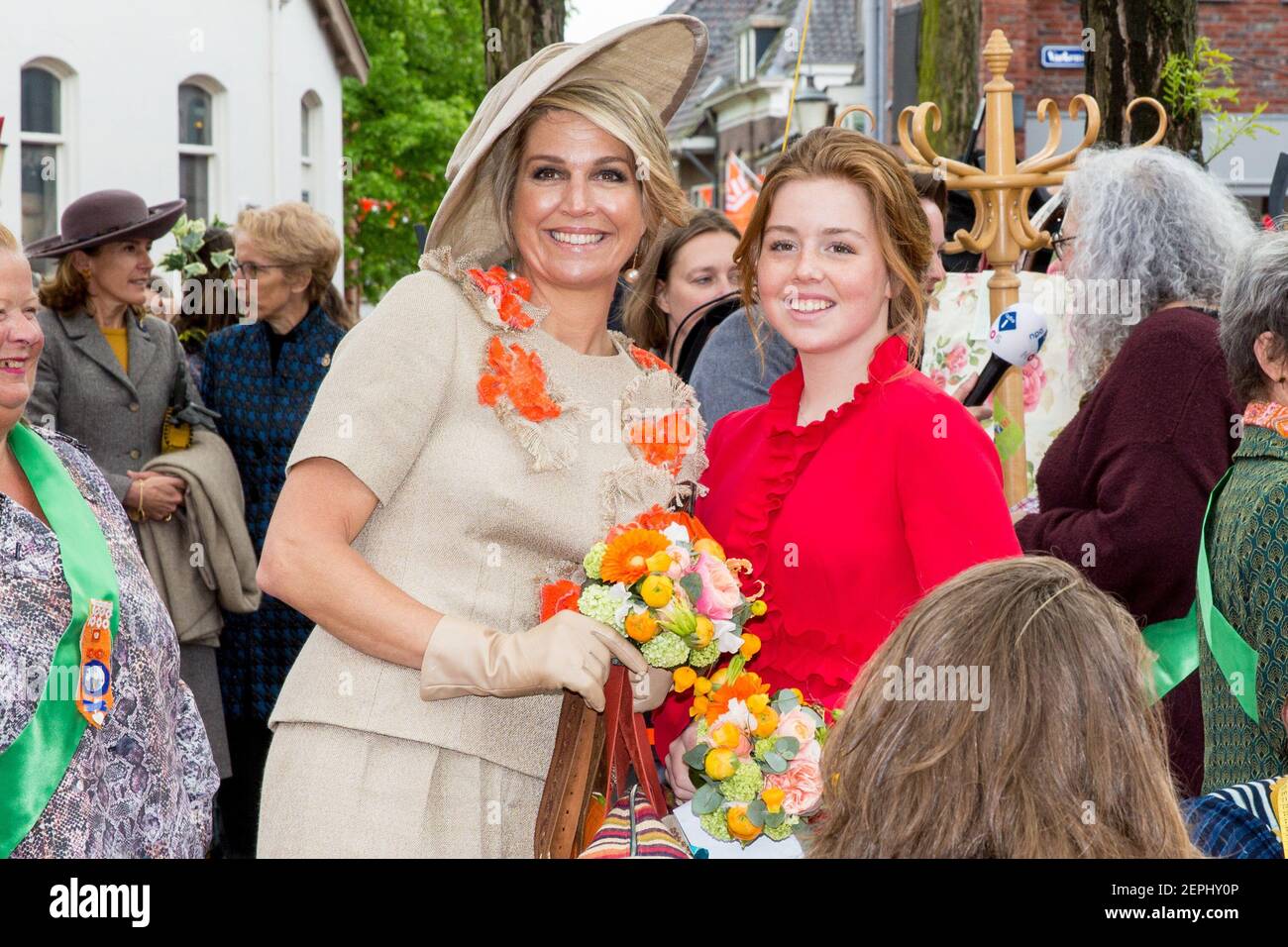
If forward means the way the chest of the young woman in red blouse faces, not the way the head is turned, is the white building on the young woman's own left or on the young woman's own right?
on the young woman's own right

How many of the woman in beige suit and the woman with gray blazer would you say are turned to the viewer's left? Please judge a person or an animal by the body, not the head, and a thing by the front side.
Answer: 0

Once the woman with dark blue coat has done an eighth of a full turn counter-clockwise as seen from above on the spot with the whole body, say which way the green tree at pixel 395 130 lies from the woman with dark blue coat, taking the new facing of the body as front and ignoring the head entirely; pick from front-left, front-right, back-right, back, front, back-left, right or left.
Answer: back

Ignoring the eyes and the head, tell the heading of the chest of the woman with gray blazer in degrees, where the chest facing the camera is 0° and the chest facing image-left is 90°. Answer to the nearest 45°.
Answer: approximately 315°

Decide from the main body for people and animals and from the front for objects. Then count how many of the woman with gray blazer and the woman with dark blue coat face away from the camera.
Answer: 0

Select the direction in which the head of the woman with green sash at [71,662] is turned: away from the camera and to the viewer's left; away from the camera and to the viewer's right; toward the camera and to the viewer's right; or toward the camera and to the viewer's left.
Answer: toward the camera and to the viewer's right

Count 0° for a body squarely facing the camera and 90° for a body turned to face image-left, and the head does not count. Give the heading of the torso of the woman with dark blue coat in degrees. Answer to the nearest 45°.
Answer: approximately 45°

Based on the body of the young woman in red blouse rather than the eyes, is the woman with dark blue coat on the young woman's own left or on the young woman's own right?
on the young woman's own right

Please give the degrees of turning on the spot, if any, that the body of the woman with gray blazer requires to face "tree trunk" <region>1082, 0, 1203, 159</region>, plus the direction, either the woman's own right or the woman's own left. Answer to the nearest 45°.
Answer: approximately 45° to the woman's own left

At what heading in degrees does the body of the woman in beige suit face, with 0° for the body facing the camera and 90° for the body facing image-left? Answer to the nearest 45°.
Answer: approximately 315°

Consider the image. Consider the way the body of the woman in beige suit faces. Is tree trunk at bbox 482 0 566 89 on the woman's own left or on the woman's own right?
on the woman's own left

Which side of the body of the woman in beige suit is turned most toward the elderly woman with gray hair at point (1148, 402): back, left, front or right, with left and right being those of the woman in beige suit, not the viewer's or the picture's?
left

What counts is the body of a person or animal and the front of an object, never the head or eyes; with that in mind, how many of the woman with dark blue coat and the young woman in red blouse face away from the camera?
0

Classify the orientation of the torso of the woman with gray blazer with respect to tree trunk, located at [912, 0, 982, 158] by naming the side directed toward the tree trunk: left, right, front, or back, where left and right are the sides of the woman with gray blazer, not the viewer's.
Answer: left

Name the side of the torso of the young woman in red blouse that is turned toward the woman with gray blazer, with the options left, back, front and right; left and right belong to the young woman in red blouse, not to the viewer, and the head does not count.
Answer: right
